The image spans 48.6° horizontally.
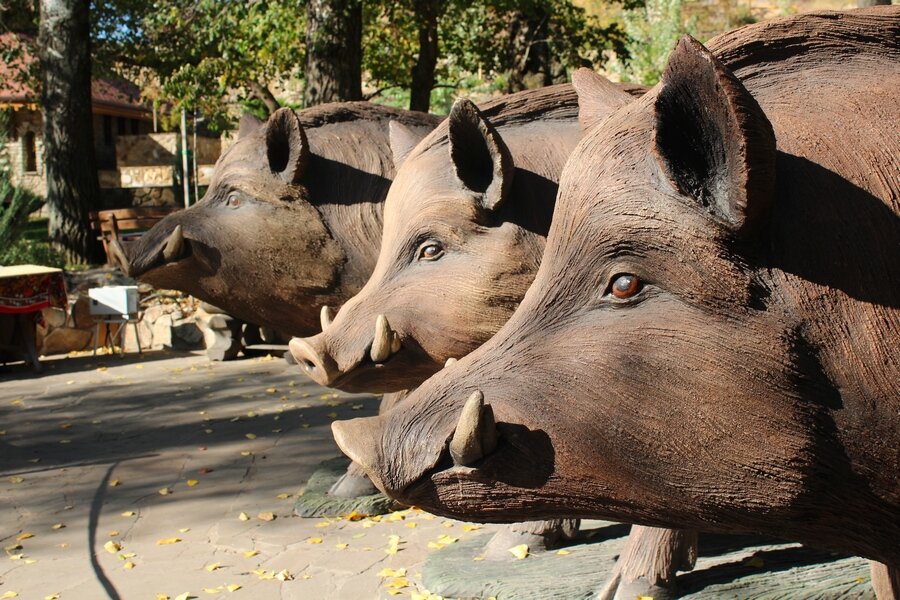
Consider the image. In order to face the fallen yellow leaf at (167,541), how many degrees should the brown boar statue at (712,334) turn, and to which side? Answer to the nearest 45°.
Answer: approximately 45° to its right

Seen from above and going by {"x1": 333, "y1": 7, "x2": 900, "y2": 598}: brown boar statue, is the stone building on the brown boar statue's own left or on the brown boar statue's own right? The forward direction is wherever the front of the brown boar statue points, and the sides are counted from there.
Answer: on the brown boar statue's own right

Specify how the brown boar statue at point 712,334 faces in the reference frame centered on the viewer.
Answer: facing to the left of the viewer

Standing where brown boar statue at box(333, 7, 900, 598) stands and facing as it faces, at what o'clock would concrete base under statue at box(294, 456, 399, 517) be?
The concrete base under statue is roughly at 2 o'clock from the brown boar statue.

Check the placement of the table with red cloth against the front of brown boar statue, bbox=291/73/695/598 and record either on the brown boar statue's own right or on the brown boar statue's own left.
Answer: on the brown boar statue's own right
